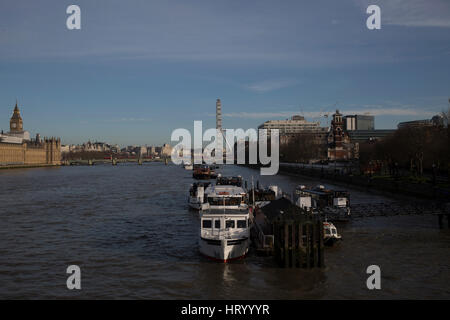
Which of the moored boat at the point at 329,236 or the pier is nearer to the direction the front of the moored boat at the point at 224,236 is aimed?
the pier

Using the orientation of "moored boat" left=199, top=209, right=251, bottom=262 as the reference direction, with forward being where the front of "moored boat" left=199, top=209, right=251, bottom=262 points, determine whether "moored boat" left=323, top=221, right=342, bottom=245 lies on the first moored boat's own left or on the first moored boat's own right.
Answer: on the first moored boat's own left

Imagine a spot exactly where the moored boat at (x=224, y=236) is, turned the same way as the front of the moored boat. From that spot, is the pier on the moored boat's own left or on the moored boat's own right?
on the moored boat's own left

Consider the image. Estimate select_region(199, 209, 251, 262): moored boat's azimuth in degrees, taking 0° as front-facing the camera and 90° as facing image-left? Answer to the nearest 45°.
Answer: approximately 0°
